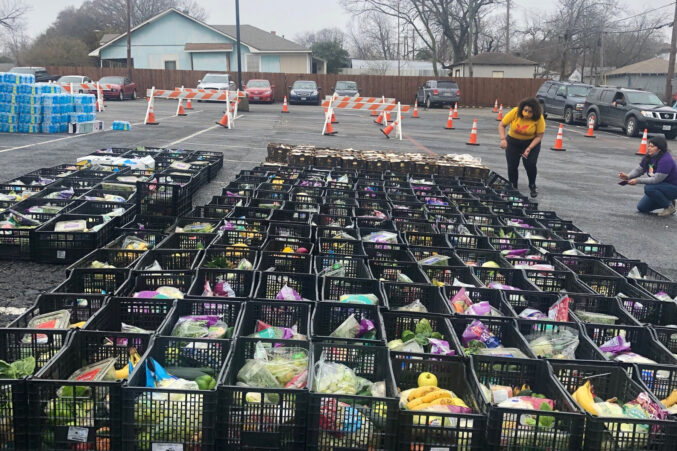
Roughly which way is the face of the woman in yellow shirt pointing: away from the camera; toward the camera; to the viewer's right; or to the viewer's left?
toward the camera

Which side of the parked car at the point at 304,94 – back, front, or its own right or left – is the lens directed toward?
front

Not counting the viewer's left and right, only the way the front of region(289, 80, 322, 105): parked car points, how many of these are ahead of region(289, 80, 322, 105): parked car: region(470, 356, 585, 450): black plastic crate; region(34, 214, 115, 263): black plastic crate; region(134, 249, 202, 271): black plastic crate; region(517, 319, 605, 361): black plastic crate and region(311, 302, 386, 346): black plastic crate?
5

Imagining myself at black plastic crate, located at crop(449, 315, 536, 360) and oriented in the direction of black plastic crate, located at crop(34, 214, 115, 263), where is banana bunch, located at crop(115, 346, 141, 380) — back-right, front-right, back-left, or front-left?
front-left

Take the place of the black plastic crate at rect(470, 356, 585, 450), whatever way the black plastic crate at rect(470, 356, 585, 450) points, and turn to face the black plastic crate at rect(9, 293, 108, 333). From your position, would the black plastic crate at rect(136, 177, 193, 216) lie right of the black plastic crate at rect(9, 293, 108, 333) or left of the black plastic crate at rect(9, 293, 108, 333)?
right

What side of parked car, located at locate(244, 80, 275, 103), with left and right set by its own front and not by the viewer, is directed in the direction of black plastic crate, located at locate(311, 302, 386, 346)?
front

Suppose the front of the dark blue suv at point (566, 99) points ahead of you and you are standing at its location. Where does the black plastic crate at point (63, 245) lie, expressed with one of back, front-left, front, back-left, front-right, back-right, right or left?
front-right

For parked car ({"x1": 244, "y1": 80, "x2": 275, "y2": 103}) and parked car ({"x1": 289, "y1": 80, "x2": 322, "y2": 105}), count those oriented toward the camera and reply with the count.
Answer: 2

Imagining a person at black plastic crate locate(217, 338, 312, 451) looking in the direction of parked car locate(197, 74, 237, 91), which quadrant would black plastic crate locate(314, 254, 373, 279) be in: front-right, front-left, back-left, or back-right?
front-right

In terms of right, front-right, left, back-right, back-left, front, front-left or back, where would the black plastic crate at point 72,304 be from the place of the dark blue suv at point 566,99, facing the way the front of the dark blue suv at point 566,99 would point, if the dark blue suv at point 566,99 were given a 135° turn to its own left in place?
back

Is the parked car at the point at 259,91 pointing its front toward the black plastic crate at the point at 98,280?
yes

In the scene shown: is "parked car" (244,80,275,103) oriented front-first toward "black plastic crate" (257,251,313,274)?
yes

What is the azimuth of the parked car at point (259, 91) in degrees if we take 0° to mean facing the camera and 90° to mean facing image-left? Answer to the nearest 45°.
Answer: approximately 0°
